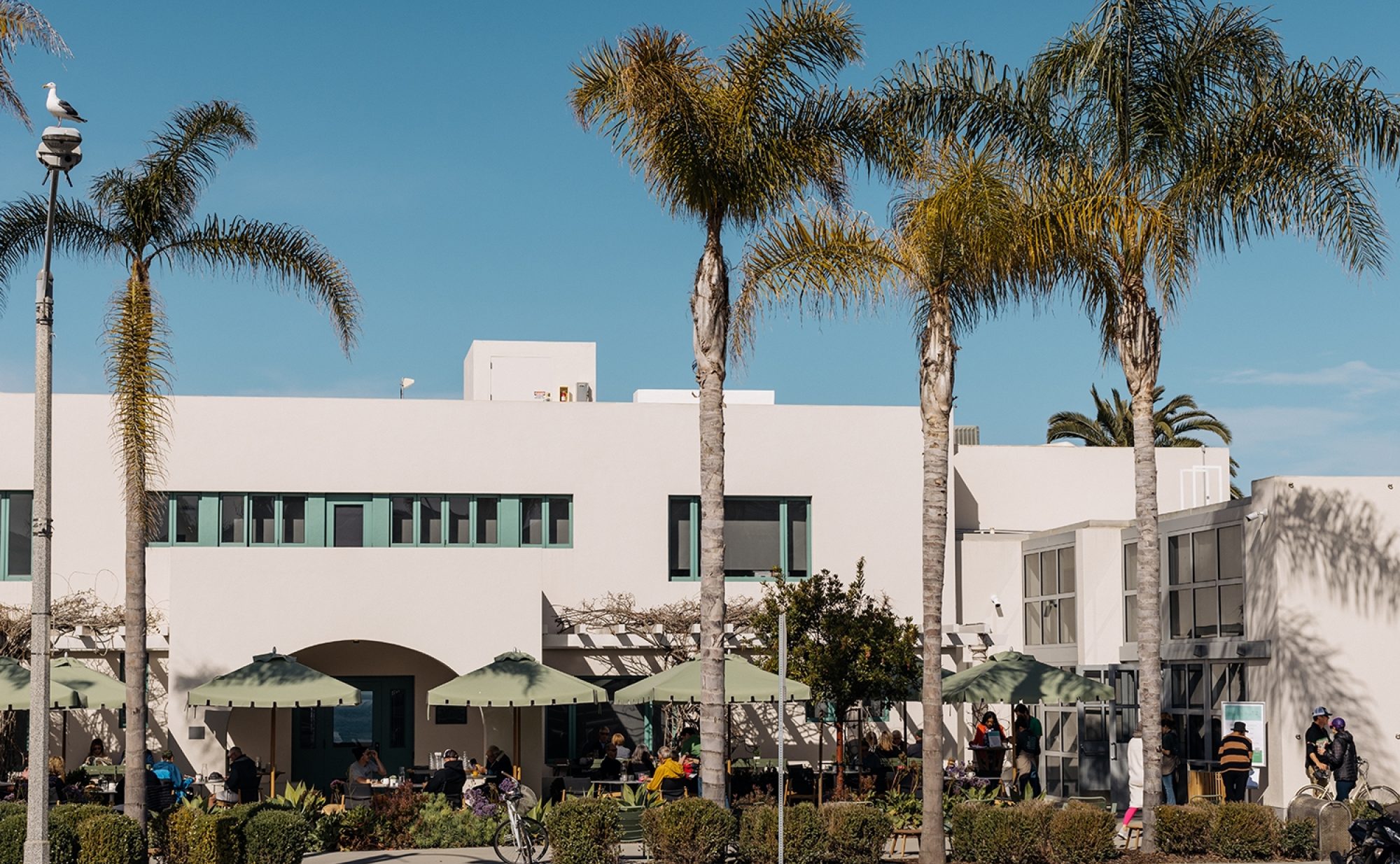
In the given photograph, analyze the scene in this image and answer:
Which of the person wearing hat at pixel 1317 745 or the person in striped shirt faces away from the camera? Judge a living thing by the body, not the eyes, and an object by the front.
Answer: the person in striped shirt

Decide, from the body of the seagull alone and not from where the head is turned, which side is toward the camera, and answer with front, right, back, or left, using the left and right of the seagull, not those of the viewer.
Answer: left

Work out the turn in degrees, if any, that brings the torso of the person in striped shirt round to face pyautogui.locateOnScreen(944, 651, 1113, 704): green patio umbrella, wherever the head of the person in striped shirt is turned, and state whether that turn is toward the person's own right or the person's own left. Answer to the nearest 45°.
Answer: approximately 45° to the person's own left

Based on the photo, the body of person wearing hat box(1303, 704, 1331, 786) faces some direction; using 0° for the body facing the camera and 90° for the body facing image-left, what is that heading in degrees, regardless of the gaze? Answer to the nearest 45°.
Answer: approximately 270°

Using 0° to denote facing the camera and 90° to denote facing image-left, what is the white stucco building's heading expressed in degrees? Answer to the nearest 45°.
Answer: approximately 0°
